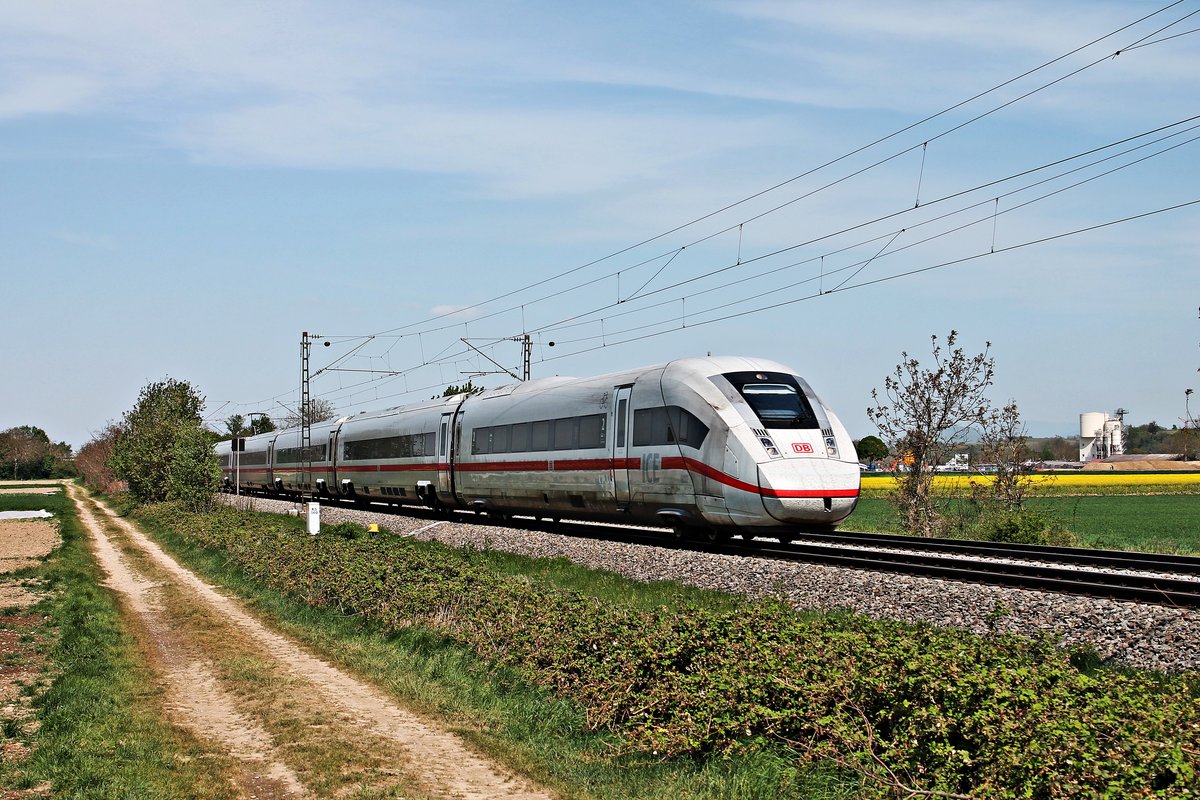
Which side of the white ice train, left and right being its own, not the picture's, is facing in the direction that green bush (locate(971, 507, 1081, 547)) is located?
front

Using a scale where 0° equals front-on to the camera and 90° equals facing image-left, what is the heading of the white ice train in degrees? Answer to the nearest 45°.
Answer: approximately 315°
